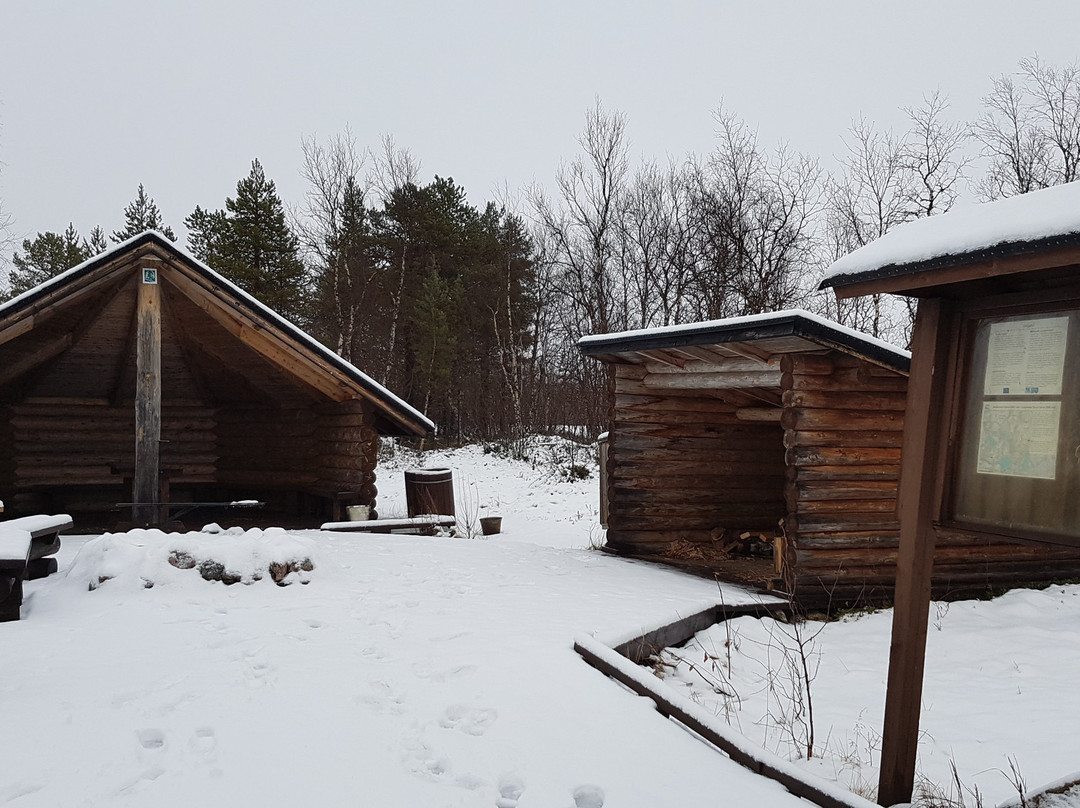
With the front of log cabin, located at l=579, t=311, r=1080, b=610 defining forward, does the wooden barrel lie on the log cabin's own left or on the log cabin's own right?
on the log cabin's own right

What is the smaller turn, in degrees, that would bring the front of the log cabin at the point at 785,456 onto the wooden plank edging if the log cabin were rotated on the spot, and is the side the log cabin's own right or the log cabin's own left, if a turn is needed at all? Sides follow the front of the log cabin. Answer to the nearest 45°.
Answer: approximately 45° to the log cabin's own left

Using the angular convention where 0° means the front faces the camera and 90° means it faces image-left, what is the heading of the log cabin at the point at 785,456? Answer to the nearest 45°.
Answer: approximately 45°

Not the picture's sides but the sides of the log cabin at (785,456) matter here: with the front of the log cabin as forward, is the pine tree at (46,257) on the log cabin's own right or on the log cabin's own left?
on the log cabin's own right

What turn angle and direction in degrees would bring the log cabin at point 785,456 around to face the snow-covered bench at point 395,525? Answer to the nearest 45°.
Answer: approximately 45° to its right

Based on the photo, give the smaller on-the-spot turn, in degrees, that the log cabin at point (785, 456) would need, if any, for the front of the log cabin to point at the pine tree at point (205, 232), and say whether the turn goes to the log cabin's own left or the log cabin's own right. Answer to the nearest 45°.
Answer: approximately 90° to the log cabin's own right

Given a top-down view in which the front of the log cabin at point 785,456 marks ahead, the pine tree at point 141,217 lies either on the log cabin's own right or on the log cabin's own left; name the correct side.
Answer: on the log cabin's own right

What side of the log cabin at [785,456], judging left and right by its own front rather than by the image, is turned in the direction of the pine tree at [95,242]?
right
